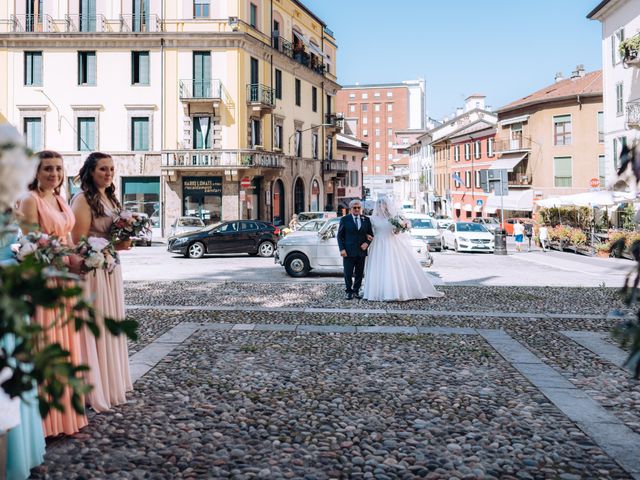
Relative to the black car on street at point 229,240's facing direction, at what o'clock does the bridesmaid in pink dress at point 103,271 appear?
The bridesmaid in pink dress is roughly at 9 o'clock from the black car on street.

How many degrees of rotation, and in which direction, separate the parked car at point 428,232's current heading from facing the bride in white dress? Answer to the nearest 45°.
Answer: approximately 45° to its right

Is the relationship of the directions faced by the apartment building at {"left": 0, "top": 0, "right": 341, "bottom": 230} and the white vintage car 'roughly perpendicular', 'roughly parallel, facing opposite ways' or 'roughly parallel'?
roughly perpendicular

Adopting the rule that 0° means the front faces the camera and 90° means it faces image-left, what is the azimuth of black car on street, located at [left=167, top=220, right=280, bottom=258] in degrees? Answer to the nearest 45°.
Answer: approximately 90°

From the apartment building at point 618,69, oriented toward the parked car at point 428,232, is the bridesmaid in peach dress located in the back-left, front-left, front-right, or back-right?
front-left

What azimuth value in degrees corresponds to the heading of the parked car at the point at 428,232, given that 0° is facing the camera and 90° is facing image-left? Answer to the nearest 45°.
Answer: approximately 315°

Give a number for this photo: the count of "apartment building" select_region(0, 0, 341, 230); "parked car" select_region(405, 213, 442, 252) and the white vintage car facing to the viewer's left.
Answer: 1

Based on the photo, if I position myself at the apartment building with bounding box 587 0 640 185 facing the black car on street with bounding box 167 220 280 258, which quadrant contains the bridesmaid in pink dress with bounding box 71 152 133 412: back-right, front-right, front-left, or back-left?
front-left

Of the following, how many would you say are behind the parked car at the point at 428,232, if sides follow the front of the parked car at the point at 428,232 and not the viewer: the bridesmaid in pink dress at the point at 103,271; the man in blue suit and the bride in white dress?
0

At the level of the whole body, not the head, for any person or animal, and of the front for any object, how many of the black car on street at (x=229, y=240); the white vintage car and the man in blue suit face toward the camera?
1

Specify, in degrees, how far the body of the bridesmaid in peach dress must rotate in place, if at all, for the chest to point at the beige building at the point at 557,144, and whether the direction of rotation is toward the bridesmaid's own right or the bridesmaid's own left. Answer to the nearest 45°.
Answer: approximately 90° to the bridesmaid's own left

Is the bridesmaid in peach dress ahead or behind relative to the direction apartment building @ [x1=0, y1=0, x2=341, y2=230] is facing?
ahead

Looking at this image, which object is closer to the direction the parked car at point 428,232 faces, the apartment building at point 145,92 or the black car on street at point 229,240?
the black car on street

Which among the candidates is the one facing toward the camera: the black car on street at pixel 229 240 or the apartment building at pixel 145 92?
the apartment building

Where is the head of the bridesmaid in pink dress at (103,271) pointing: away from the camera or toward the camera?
toward the camera

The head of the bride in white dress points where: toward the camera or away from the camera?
toward the camera

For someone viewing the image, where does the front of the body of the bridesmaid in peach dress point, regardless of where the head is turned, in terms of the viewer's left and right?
facing the viewer and to the right of the viewer
